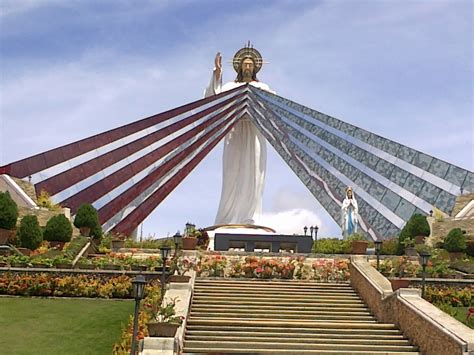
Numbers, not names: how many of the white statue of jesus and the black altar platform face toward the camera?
2

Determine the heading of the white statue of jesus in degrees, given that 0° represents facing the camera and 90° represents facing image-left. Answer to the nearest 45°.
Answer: approximately 0°

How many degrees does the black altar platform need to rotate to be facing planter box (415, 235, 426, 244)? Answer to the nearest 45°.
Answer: approximately 45° to its left

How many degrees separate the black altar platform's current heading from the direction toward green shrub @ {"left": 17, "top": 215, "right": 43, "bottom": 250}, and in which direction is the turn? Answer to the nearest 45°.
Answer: approximately 45° to its right

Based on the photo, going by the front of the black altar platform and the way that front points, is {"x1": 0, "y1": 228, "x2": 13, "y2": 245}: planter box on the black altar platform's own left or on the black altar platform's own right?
on the black altar platform's own right
